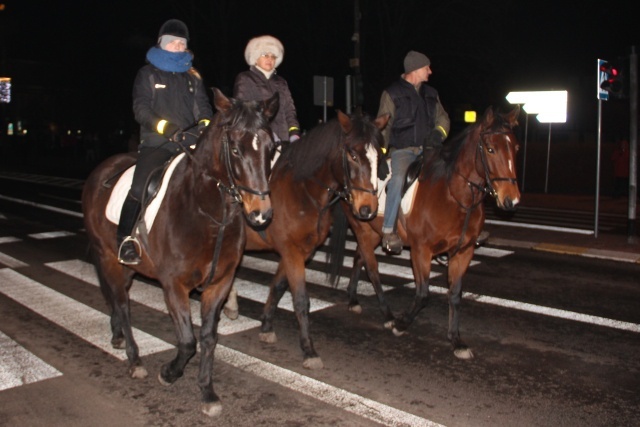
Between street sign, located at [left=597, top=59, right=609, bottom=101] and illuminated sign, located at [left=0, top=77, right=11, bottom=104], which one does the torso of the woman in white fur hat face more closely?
the street sign

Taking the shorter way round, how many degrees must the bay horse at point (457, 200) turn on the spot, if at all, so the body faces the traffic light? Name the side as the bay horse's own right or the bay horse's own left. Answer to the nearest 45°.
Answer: approximately 90° to the bay horse's own left

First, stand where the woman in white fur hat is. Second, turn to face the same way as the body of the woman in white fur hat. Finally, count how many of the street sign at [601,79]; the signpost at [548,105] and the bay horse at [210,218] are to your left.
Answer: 2

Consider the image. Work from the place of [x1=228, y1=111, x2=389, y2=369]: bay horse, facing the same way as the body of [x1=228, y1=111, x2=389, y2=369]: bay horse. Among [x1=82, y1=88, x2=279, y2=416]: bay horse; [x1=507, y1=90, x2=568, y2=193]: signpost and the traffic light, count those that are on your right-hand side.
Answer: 1

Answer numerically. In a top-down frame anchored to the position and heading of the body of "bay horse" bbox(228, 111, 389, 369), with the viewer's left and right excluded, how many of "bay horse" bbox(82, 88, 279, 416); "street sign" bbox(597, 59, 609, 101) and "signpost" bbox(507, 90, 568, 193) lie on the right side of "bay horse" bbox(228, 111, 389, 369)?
1

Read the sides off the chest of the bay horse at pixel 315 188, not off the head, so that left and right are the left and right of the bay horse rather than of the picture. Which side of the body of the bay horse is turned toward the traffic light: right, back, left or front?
left

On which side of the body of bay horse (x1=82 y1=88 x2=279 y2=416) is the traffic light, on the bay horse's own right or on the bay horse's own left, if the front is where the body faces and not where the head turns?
on the bay horse's own left

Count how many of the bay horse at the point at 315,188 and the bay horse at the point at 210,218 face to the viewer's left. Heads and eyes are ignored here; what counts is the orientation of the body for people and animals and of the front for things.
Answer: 0

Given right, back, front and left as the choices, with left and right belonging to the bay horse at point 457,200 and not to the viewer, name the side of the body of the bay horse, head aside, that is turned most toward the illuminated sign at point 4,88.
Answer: back

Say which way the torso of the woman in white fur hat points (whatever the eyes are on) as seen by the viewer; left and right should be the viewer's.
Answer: facing the viewer and to the right of the viewer
